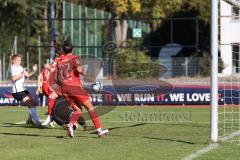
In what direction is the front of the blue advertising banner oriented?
toward the camera

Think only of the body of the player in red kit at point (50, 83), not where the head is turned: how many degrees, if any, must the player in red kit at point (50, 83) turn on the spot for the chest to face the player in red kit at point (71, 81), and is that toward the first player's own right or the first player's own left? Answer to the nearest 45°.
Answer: approximately 90° to the first player's own right

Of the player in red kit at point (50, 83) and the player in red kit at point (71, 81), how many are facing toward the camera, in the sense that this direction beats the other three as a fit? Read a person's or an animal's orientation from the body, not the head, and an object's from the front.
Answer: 0

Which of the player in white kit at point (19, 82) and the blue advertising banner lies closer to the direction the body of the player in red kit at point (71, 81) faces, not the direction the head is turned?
the blue advertising banner

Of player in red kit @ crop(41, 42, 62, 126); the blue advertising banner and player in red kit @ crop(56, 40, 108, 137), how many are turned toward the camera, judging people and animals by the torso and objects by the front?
1

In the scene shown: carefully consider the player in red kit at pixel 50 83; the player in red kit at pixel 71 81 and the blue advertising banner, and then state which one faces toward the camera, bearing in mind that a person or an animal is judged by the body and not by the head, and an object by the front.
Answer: the blue advertising banner

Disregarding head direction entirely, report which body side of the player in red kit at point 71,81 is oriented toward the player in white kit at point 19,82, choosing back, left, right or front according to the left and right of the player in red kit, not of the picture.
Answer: left

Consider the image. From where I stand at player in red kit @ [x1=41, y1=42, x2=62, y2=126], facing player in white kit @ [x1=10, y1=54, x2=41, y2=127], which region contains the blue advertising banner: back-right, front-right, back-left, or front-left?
back-right

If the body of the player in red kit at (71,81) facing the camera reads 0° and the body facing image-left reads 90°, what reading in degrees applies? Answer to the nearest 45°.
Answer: approximately 225°

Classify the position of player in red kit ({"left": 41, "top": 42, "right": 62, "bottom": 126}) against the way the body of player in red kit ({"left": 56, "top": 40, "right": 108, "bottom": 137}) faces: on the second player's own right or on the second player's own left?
on the second player's own left
